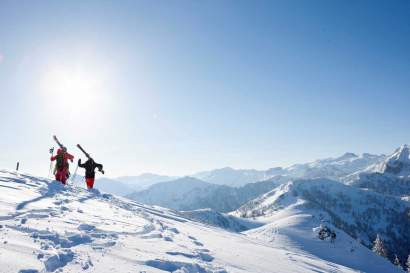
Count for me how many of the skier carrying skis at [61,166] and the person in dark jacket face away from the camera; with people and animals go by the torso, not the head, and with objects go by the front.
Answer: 2

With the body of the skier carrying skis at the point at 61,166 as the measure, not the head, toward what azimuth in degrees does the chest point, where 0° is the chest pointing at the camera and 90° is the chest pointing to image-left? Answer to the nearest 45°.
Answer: approximately 180°

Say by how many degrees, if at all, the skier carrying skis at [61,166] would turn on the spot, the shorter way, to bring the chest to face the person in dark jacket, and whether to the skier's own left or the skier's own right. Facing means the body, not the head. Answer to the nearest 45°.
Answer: approximately 90° to the skier's own right

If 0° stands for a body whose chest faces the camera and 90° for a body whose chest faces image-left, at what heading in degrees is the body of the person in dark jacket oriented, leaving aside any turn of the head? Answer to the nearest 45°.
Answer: approximately 180°

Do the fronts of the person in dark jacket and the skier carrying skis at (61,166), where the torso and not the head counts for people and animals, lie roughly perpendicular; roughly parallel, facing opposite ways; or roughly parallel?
roughly parallel

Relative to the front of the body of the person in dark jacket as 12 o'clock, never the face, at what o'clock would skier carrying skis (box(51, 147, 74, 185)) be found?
The skier carrying skis is roughly at 9 o'clock from the person in dark jacket.
